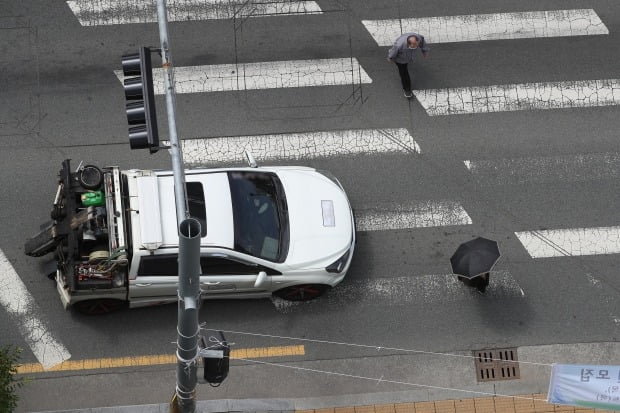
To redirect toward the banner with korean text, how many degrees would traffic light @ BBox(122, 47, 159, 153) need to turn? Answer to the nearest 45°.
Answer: approximately 180°

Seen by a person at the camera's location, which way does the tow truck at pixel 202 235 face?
facing to the right of the viewer

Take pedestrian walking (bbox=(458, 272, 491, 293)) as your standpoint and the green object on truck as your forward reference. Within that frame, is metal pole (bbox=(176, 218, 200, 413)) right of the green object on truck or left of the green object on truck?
left

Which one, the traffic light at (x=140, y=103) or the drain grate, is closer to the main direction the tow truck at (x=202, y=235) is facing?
the drain grate

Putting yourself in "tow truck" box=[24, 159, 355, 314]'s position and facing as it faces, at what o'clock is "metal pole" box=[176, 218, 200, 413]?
The metal pole is roughly at 3 o'clock from the tow truck.

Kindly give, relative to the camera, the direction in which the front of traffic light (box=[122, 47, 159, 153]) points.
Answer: facing to the left of the viewer
